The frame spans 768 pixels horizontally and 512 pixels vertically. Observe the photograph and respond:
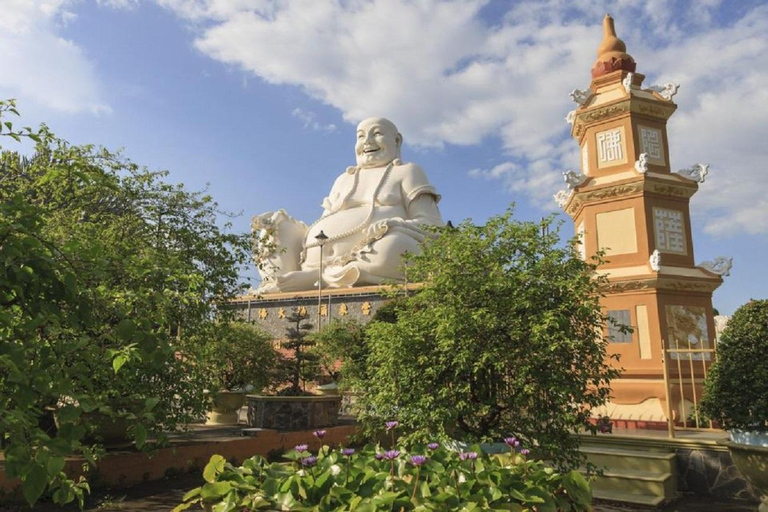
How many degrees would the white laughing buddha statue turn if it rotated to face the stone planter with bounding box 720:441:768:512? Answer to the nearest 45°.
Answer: approximately 45° to its left

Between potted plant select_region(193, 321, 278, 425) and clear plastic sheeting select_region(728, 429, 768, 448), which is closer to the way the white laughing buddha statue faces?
the potted plant

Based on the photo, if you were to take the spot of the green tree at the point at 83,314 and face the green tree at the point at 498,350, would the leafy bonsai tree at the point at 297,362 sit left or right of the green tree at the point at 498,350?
left

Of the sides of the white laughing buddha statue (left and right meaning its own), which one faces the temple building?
left

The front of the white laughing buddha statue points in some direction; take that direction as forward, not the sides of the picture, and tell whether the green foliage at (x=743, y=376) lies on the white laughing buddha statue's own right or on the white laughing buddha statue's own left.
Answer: on the white laughing buddha statue's own left

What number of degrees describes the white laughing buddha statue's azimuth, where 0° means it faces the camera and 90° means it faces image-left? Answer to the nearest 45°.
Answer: approximately 45°

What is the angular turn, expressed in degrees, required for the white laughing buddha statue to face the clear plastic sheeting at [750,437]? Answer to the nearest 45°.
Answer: approximately 45° to its left

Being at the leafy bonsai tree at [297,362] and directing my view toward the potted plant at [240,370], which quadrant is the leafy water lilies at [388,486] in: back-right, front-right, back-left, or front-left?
back-left

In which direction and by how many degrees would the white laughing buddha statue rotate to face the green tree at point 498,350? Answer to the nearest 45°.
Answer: approximately 45° to its left
